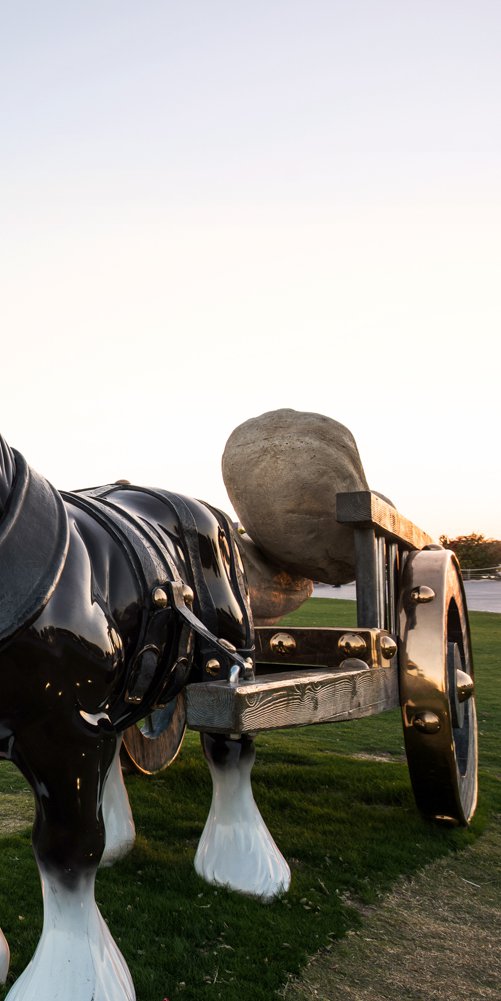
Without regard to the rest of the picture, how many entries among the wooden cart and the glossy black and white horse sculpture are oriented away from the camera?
0

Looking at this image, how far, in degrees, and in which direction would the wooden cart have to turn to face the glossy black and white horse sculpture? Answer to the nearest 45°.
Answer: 0° — it already faces it

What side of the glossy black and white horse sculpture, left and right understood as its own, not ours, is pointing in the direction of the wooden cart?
back

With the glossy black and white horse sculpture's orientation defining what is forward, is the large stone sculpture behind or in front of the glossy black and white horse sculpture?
behind

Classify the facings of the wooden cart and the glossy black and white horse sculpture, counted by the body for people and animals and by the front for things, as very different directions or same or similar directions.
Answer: same or similar directions

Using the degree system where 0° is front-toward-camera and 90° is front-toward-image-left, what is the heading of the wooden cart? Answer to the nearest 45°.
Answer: approximately 45°
